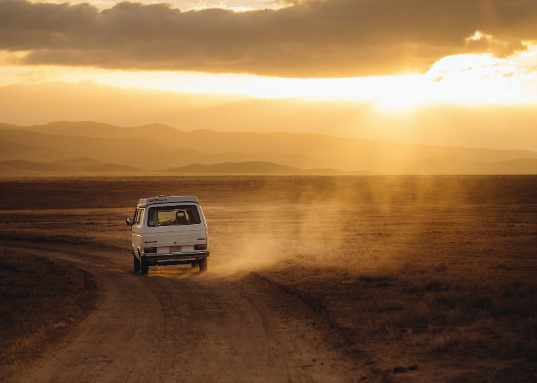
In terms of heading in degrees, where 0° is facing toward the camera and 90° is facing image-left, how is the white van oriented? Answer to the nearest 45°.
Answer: approximately 180°
